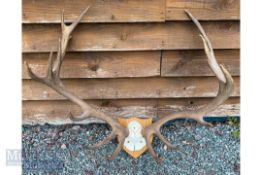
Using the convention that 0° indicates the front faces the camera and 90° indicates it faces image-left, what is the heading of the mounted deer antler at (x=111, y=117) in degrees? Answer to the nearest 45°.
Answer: approximately 0°
